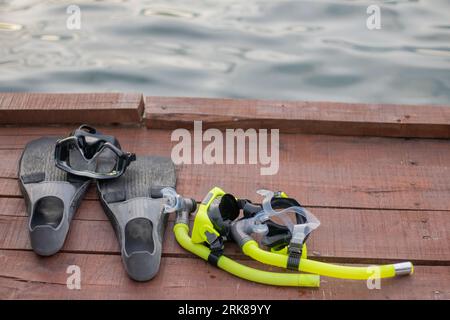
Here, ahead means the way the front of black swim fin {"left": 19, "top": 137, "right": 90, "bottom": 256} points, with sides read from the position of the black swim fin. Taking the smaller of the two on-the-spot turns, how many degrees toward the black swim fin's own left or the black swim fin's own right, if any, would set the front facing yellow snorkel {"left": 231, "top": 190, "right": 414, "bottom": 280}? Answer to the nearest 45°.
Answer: approximately 135° to the black swim fin's own right

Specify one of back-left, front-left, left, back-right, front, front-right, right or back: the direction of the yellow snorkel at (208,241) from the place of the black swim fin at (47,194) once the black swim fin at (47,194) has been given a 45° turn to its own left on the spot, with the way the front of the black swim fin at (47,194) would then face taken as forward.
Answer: back

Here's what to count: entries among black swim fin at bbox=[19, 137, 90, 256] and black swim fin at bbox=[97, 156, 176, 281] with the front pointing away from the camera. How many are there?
2

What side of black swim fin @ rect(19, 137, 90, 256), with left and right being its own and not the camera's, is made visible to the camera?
back

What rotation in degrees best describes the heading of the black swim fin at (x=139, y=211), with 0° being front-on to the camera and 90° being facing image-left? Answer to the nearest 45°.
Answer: approximately 180°

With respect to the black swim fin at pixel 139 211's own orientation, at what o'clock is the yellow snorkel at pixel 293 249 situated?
The yellow snorkel is roughly at 4 o'clock from the black swim fin.
